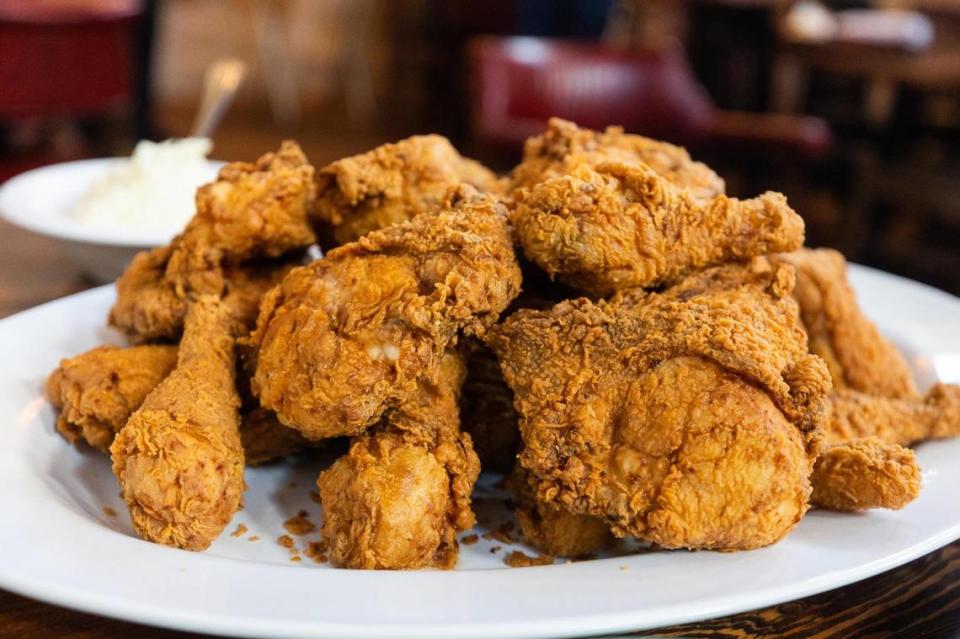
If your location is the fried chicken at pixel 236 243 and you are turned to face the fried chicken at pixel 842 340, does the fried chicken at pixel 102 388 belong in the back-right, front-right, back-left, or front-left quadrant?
back-right

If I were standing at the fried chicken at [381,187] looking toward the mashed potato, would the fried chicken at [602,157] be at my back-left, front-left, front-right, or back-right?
back-right
